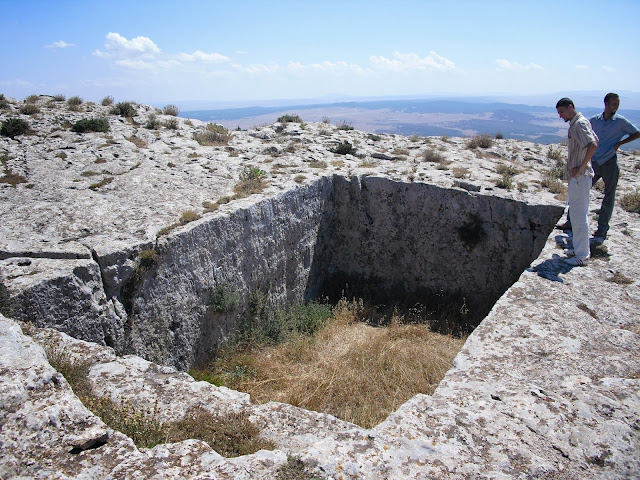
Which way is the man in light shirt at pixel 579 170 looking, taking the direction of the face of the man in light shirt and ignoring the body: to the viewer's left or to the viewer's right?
to the viewer's left

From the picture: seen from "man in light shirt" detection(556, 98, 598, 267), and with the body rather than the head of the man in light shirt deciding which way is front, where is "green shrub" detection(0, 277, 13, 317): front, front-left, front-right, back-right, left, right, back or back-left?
front-left

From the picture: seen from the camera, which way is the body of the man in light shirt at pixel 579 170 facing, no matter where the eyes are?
to the viewer's left

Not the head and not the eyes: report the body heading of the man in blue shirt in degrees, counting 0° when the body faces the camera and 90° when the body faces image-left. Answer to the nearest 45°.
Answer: approximately 45°
